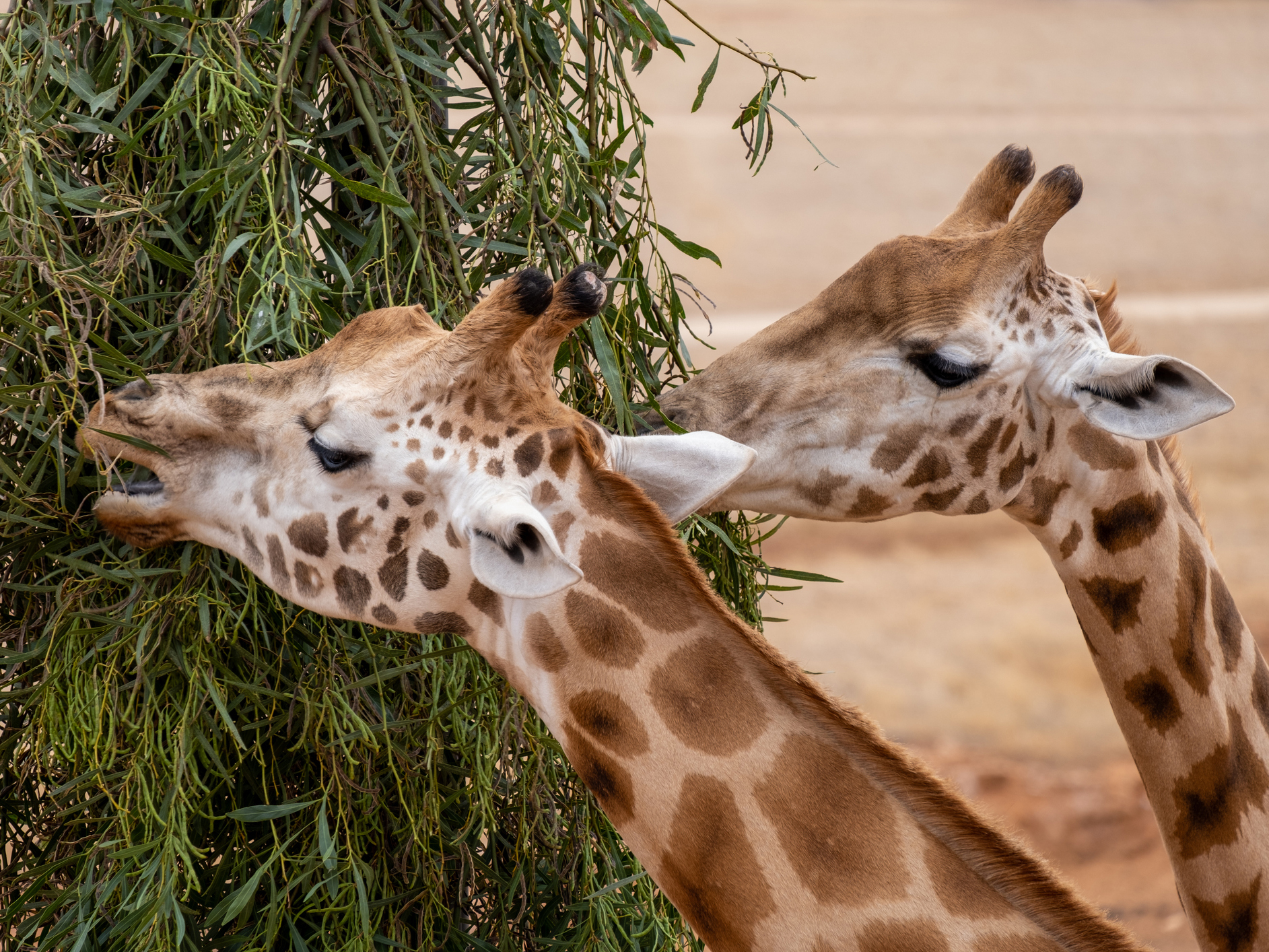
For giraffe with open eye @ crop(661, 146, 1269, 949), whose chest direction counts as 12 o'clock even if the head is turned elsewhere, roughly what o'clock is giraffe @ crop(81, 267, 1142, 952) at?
The giraffe is roughly at 10 o'clock from the giraffe with open eye.

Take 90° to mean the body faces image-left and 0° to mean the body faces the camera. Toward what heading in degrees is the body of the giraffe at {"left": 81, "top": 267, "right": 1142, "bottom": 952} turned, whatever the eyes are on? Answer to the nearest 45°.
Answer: approximately 90°

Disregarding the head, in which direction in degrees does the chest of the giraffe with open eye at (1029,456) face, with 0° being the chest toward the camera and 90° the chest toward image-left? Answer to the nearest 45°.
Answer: approximately 90°

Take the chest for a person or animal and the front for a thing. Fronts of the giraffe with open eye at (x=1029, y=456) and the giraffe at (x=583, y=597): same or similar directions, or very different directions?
same or similar directions

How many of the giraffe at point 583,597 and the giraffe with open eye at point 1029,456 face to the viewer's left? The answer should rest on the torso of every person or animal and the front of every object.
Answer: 2

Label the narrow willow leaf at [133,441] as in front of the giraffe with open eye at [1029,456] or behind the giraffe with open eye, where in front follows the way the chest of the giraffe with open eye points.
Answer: in front
